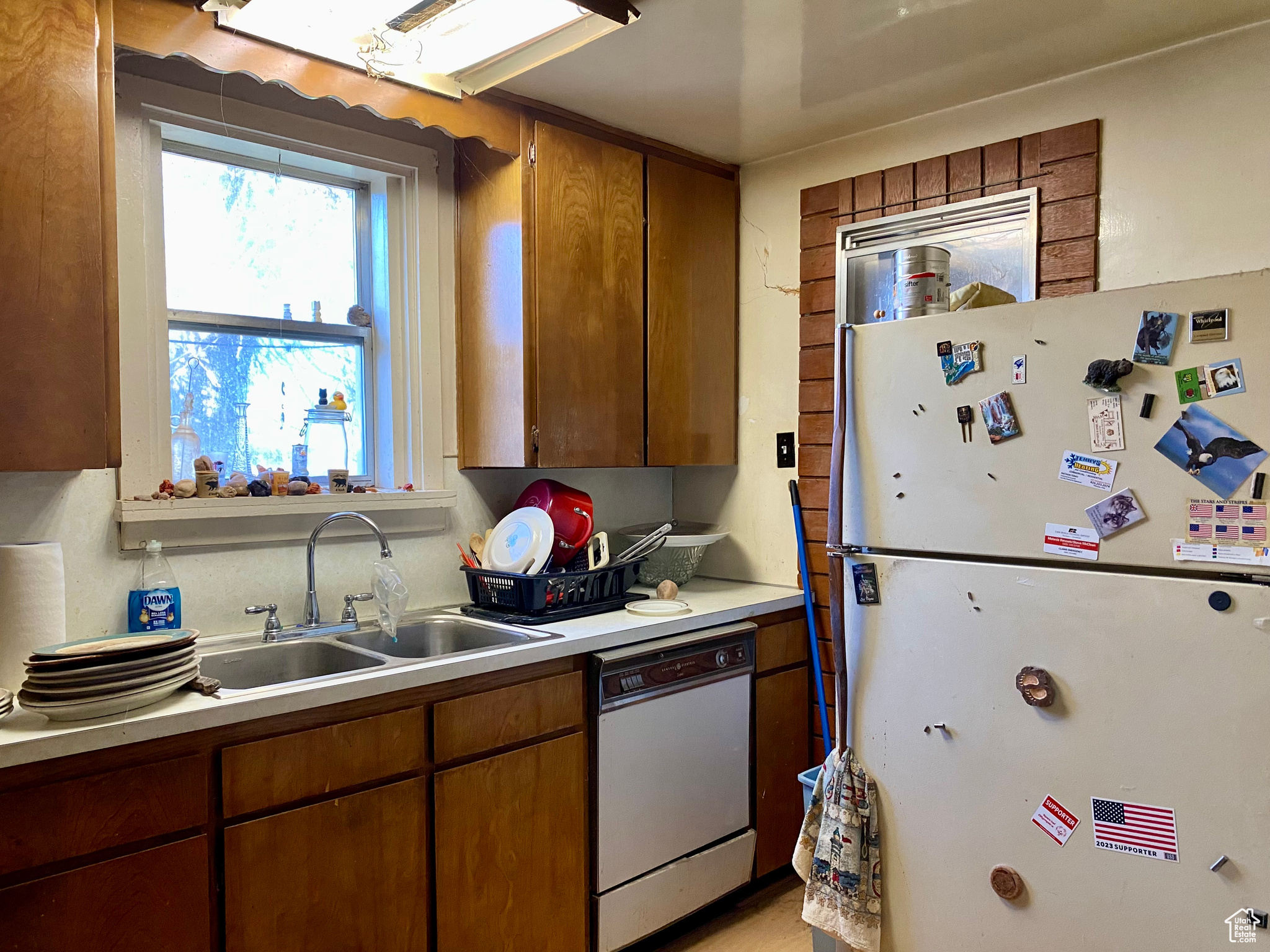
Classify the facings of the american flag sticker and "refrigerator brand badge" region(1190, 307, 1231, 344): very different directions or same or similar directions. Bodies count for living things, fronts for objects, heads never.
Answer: same or similar directions

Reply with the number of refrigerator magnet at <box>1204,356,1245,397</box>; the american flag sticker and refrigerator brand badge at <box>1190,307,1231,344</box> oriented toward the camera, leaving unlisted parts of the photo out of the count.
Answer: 3

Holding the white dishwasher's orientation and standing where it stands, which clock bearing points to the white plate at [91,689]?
The white plate is roughly at 3 o'clock from the white dishwasher.

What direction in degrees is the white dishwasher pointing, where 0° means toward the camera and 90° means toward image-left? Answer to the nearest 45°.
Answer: approximately 315°

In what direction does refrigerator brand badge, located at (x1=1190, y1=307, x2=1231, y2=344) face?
toward the camera

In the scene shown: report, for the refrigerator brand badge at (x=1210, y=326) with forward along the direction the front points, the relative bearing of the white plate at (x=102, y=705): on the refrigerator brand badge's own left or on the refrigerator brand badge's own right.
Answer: on the refrigerator brand badge's own right

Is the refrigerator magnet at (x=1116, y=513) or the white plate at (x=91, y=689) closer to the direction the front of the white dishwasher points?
the refrigerator magnet

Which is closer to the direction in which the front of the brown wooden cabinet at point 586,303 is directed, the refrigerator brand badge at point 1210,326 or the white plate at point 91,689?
the refrigerator brand badge

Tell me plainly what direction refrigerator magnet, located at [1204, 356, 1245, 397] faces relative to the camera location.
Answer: facing the viewer

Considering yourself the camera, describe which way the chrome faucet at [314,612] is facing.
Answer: facing the viewer and to the right of the viewer

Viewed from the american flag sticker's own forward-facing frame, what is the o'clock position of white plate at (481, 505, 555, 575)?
The white plate is roughly at 3 o'clock from the american flag sticker.

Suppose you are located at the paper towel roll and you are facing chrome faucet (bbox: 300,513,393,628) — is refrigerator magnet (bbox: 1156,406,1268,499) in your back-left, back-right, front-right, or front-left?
front-right

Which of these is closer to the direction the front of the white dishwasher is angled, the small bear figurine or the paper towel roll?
the small bear figurine

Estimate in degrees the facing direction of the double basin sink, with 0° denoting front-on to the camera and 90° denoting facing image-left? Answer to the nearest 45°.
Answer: approximately 315°
